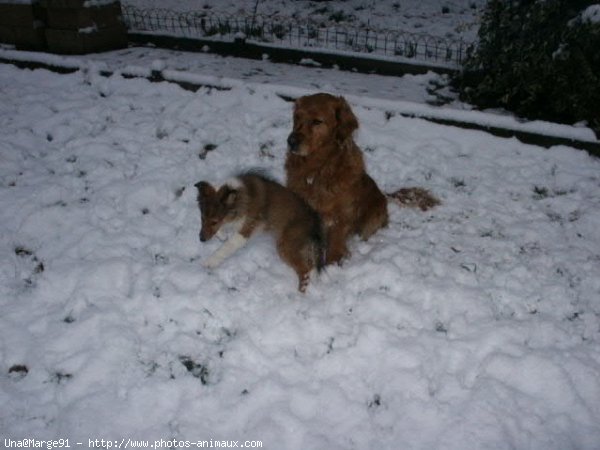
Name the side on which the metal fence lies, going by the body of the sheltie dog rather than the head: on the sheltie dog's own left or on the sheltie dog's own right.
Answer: on the sheltie dog's own right

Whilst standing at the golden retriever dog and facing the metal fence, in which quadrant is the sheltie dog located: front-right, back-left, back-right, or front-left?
back-left

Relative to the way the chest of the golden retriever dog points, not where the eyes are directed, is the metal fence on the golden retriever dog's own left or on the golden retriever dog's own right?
on the golden retriever dog's own right

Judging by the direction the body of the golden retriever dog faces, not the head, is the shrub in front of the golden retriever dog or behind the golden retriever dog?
behind

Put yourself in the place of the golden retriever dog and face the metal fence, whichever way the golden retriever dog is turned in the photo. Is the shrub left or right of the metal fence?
right

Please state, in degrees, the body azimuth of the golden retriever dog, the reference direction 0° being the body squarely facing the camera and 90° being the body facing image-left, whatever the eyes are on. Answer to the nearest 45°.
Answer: approximately 45°

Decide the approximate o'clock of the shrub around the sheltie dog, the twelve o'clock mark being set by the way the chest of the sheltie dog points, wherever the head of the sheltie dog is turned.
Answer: The shrub is roughly at 5 o'clock from the sheltie dog.

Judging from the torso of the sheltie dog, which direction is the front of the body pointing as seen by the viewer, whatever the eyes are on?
to the viewer's left

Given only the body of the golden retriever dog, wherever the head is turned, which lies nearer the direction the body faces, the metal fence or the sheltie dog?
the sheltie dog
